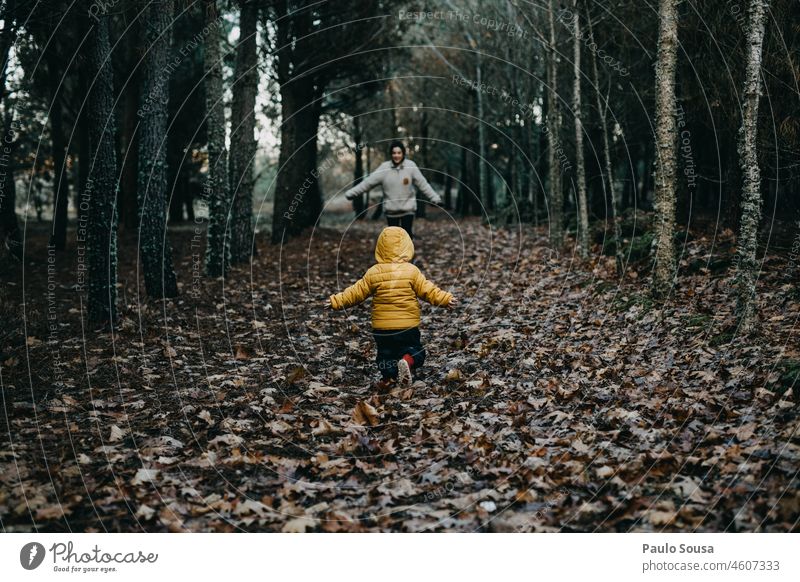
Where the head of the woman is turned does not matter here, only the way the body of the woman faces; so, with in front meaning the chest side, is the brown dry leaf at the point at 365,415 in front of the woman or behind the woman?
in front

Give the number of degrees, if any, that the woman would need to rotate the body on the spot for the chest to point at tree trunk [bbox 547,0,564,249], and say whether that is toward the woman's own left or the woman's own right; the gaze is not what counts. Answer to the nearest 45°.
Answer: approximately 135° to the woman's own left

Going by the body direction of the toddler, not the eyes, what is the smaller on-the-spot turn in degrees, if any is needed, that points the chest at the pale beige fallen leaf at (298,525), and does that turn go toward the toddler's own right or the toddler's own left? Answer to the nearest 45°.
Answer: approximately 180°

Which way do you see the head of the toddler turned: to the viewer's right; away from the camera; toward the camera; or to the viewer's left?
away from the camera

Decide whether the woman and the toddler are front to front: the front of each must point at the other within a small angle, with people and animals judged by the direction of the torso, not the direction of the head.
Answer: yes

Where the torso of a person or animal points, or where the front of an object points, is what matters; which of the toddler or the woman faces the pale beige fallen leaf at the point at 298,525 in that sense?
the woman

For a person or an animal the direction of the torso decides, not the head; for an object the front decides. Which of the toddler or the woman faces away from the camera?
the toddler

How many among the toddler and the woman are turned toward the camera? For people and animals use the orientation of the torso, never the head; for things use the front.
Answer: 1

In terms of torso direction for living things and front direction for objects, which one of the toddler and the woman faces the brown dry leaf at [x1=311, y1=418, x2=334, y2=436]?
the woman

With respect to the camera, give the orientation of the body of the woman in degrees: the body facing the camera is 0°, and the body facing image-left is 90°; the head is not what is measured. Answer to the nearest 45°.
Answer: approximately 0°

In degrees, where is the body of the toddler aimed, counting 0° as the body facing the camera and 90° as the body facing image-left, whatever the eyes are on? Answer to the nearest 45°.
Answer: approximately 180°

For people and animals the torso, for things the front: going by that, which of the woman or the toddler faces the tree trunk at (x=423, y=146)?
the toddler

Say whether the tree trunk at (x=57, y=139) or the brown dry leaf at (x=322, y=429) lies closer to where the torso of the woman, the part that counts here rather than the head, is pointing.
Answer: the brown dry leaf

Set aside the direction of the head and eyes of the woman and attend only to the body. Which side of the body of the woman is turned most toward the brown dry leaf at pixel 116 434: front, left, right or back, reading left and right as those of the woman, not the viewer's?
front
